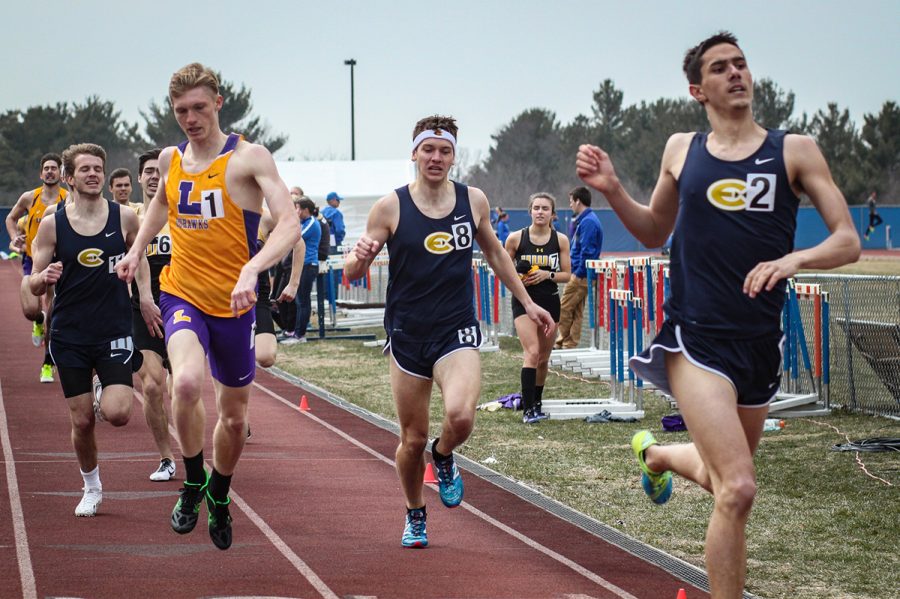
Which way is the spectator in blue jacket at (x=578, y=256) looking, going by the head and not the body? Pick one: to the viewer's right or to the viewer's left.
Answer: to the viewer's left

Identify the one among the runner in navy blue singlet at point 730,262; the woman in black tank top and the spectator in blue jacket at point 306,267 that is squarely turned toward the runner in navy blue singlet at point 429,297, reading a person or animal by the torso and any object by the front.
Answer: the woman in black tank top

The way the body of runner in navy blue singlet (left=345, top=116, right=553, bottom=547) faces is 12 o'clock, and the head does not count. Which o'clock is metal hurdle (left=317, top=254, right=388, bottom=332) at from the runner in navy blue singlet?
The metal hurdle is roughly at 6 o'clock from the runner in navy blue singlet.

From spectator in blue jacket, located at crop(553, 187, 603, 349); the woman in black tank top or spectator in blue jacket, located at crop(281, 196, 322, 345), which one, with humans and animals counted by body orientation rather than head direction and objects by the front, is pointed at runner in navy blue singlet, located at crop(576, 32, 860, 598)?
the woman in black tank top

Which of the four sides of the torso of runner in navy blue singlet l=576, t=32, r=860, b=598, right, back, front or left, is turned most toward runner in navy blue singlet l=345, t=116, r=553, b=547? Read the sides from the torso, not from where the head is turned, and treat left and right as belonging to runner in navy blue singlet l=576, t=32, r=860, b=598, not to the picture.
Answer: back

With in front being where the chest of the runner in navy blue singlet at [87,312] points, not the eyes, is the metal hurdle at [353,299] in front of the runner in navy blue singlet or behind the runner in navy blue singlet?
behind

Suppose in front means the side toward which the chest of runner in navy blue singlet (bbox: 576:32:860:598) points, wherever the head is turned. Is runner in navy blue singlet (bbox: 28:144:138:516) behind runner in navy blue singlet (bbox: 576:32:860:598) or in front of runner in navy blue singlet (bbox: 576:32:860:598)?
behind

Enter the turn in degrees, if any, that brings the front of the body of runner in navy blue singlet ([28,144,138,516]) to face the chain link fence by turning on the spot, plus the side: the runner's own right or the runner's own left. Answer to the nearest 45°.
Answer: approximately 90° to the runner's own left
